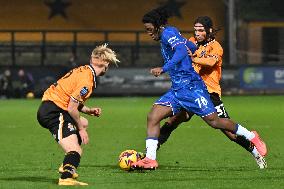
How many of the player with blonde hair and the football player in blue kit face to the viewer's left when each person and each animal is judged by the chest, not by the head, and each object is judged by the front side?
1

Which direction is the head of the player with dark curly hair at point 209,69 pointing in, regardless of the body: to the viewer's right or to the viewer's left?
to the viewer's left

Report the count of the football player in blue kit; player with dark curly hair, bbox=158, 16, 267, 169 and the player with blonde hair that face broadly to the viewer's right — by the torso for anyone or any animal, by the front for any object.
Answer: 1

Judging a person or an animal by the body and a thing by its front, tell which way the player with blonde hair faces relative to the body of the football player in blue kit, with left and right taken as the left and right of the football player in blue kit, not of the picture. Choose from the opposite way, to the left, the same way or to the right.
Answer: the opposite way

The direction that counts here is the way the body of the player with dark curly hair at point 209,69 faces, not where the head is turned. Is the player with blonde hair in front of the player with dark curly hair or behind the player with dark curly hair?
in front

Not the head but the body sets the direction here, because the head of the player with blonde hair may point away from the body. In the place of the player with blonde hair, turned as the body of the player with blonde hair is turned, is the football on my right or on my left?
on my left

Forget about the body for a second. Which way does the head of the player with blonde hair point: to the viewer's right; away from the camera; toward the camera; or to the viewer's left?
to the viewer's right

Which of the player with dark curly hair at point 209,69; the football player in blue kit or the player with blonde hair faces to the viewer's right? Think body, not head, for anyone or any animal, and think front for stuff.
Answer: the player with blonde hair

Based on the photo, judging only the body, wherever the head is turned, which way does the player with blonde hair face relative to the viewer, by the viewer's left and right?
facing to the right of the viewer

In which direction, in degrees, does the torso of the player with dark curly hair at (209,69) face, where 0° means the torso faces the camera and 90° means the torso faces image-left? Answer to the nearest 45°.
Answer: approximately 45°

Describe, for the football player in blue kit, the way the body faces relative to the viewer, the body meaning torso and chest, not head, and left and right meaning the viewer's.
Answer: facing to the left of the viewer
